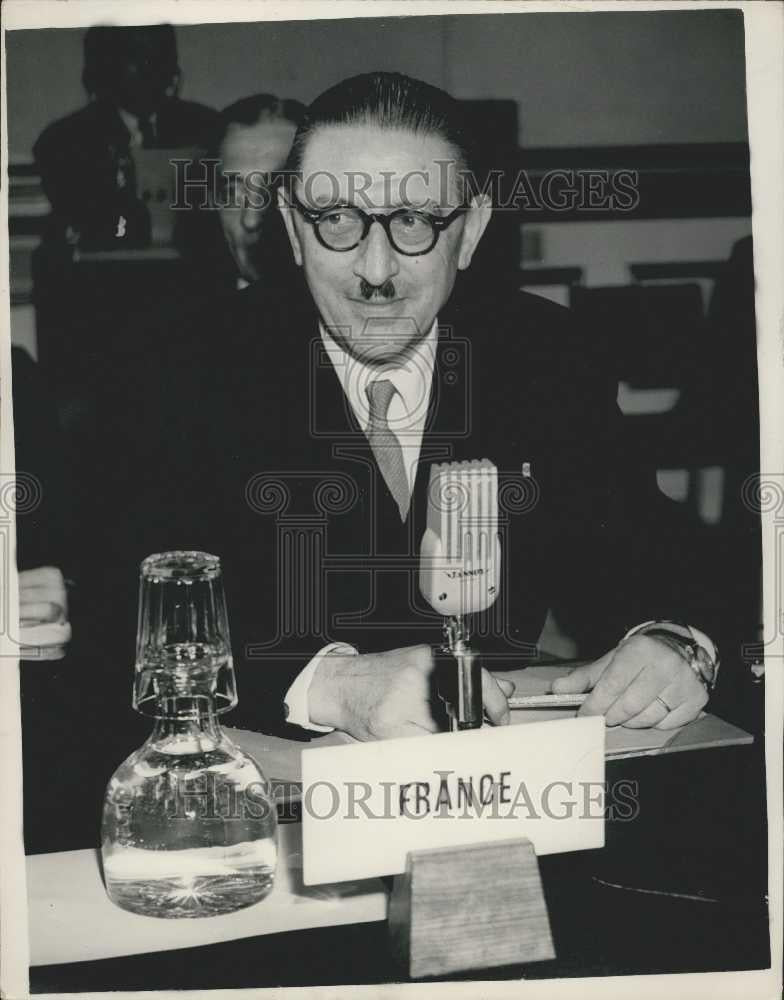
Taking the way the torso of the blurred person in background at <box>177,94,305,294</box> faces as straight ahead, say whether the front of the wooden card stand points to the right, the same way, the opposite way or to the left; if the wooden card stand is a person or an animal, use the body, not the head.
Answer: the same way

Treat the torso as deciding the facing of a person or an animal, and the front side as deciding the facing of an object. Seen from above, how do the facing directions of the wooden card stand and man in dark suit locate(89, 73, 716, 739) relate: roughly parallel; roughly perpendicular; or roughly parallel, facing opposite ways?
roughly parallel

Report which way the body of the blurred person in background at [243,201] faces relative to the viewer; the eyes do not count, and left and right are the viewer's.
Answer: facing the viewer

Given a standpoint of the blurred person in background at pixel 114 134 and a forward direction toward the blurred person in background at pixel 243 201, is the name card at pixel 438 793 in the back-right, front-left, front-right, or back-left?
front-right

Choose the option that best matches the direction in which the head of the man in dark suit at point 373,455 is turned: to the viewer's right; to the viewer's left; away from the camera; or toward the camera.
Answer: toward the camera

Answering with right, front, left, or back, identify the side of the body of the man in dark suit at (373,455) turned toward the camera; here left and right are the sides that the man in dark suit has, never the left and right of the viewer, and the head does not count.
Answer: front
